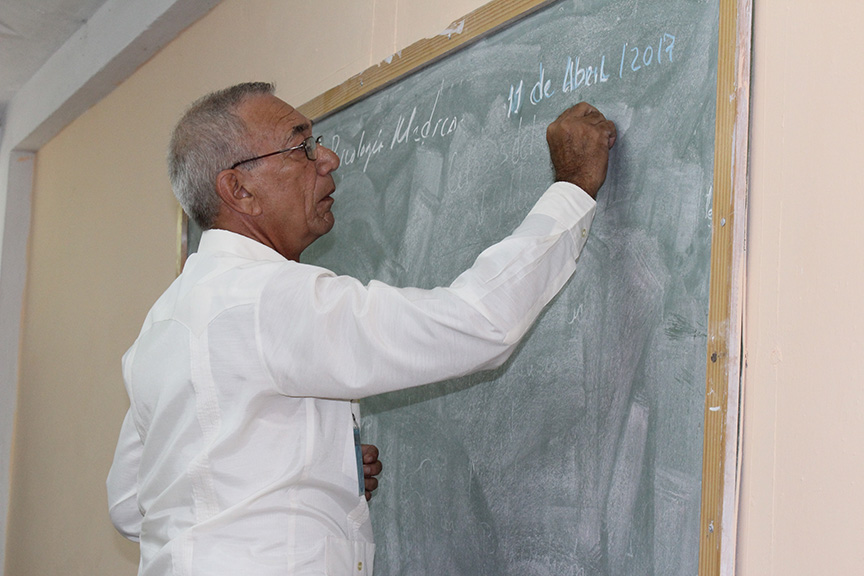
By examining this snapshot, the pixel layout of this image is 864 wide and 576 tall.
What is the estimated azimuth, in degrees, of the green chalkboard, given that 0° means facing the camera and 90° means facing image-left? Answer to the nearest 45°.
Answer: approximately 45°

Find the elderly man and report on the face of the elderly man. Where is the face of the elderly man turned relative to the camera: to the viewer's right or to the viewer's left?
to the viewer's right

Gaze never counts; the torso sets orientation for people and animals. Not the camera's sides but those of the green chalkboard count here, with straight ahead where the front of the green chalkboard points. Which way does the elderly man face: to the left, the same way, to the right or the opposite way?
the opposite way

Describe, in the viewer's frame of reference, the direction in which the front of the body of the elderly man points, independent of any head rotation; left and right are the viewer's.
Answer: facing away from the viewer and to the right of the viewer
